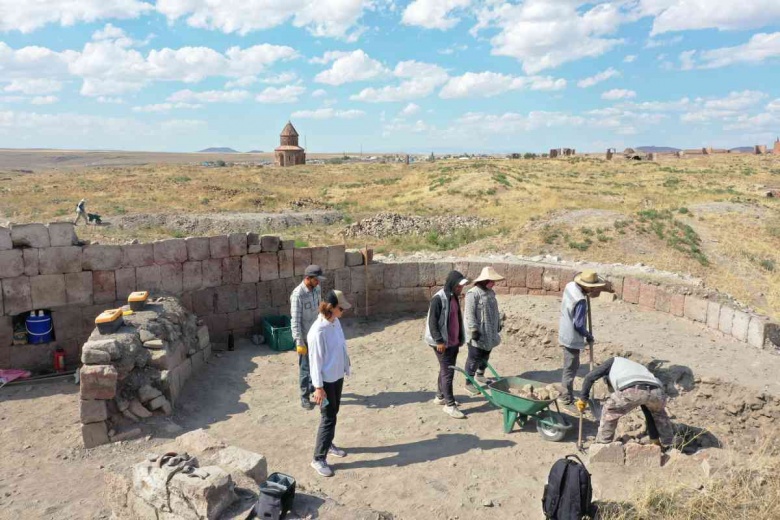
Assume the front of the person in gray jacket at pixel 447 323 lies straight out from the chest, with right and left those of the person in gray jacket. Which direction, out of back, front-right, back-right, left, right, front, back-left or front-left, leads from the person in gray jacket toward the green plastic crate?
back

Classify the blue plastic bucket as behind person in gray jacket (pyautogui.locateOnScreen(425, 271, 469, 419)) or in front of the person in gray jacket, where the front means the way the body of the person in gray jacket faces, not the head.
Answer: behind

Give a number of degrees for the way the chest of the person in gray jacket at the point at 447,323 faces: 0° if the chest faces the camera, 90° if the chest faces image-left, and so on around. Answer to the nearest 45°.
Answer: approximately 315°

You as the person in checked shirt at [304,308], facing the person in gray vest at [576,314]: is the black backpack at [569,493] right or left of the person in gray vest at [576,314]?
right

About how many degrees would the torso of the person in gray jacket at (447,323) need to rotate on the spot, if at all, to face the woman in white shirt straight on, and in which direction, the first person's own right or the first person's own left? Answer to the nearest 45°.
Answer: approximately 90° to the first person's own right

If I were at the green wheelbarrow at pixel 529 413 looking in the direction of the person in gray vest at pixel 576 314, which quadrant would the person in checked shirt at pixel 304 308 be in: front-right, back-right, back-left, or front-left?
back-left

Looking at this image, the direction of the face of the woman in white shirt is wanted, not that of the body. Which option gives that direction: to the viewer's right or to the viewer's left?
to the viewer's right

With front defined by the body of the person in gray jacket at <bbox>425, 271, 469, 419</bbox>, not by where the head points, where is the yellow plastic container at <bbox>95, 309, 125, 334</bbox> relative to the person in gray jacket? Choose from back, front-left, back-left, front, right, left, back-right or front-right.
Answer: back-right
